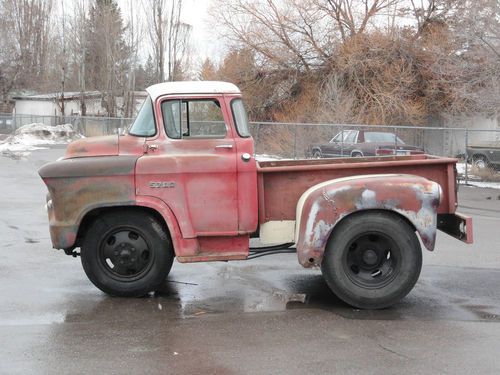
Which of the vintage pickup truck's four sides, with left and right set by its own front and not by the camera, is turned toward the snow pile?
right

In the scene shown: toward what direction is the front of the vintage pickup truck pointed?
to the viewer's left

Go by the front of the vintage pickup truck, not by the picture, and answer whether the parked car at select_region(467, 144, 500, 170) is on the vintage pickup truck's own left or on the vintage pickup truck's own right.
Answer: on the vintage pickup truck's own right

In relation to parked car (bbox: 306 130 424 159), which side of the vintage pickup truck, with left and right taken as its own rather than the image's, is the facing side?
right
